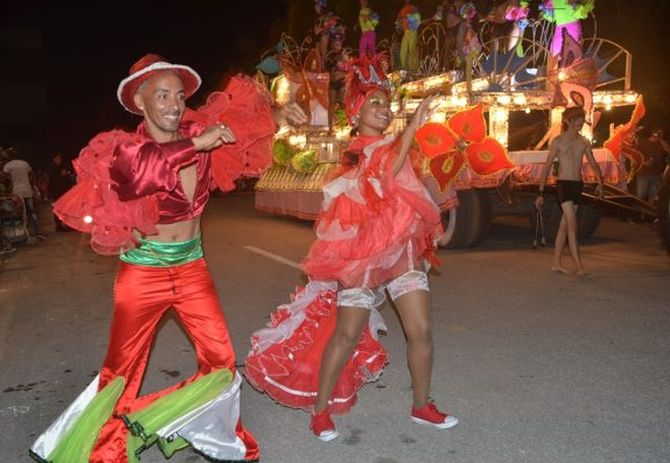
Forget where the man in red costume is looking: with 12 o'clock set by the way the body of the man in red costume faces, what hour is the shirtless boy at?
The shirtless boy is roughly at 9 o'clock from the man in red costume.

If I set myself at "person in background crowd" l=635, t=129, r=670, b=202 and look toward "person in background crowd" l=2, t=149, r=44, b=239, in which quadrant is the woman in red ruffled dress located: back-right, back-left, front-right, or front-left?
front-left

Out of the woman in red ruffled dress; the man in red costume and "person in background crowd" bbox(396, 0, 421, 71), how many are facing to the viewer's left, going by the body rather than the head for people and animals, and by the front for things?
0

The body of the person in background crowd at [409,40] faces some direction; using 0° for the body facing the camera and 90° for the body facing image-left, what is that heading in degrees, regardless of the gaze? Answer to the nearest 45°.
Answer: approximately 0°

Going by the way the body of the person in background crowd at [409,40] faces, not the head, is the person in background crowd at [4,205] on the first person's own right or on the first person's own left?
on the first person's own right

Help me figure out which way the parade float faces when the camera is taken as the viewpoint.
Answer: facing to the right of the viewer

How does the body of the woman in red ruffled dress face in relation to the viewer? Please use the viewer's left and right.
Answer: facing the viewer and to the right of the viewer

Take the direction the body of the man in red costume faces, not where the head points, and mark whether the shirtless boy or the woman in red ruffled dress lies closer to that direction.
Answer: the woman in red ruffled dress

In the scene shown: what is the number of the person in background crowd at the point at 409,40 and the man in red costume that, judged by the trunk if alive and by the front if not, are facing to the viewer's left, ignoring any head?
0

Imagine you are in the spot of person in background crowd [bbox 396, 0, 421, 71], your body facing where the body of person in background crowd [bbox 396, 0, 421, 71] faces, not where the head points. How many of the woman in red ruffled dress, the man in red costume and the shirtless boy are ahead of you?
3

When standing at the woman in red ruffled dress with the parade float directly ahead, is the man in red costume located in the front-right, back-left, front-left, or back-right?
back-left

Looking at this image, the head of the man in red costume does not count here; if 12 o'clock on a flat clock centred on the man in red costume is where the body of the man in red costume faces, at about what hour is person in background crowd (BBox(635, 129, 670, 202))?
The person in background crowd is roughly at 9 o'clock from the man in red costume.
